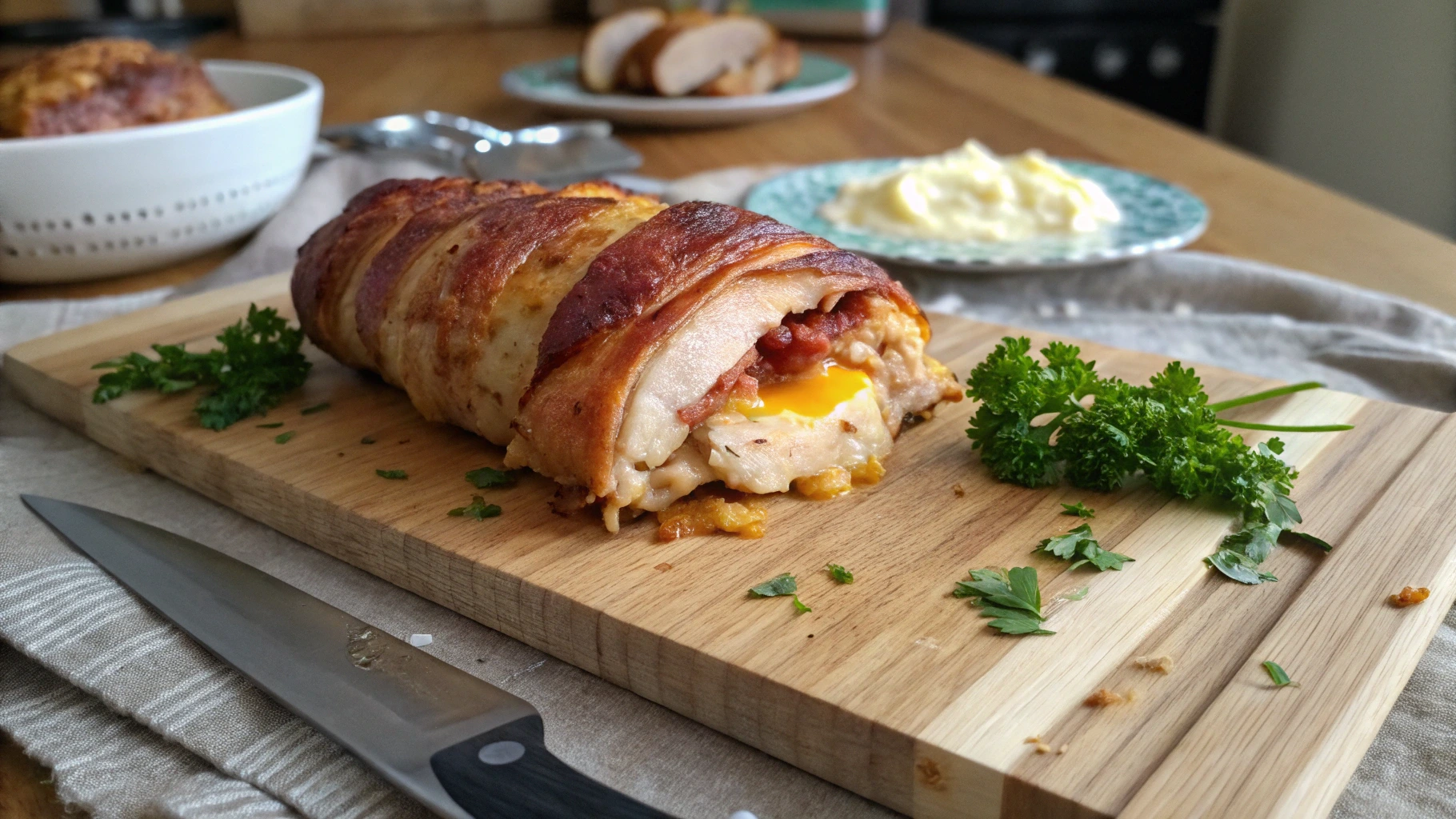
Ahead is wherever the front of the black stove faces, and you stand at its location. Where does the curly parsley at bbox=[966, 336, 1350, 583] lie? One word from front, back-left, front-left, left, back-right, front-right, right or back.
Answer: front

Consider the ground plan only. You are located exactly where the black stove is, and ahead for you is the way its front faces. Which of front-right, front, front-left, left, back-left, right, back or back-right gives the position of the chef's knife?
front

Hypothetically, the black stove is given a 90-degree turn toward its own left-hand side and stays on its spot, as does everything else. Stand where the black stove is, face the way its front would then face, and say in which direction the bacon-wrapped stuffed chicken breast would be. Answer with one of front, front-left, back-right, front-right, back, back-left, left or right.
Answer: right

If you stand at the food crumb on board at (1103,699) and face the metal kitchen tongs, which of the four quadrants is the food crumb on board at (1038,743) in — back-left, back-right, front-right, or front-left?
back-left

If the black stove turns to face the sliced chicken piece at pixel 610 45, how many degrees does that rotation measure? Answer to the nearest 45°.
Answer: approximately 45° to its right

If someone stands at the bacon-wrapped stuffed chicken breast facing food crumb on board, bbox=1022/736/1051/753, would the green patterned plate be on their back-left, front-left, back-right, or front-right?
back-left

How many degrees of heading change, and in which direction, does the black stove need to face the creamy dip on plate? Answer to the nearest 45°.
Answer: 0° — it already faces it

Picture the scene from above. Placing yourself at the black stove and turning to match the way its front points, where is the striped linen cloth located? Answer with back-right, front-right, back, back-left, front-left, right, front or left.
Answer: front

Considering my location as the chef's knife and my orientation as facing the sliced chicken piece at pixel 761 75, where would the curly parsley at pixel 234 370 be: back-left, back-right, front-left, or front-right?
front-left

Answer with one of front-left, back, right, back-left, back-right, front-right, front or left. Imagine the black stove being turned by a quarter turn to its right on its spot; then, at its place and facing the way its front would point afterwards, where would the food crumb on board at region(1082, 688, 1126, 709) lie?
left

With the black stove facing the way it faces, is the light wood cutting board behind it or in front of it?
in front

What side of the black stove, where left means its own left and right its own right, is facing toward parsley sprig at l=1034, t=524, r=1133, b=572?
front

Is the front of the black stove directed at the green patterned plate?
yes

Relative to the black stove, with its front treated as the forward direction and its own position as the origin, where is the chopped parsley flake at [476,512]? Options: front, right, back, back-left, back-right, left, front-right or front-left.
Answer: front

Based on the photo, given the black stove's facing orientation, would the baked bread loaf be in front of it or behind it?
in front

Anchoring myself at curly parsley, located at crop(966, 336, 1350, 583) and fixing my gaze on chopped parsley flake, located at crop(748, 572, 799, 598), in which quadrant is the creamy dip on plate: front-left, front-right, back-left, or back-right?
back-right

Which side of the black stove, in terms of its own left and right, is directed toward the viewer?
front

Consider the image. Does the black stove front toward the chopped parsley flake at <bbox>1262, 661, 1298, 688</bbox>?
yes

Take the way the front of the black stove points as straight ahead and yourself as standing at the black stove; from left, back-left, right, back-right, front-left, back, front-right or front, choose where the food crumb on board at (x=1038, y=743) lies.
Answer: front
